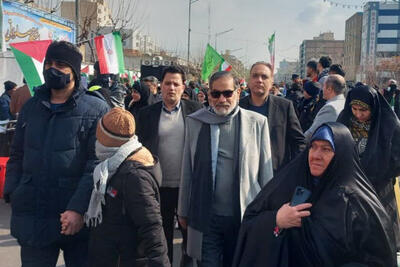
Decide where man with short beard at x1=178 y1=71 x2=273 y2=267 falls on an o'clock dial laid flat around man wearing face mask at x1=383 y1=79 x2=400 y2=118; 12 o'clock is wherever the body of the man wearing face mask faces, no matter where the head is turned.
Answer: The man with short beard is roughly at 12 o'clock from the man wearing face mask.

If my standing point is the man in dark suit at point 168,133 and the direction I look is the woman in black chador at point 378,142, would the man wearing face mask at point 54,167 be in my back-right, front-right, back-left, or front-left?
back-right

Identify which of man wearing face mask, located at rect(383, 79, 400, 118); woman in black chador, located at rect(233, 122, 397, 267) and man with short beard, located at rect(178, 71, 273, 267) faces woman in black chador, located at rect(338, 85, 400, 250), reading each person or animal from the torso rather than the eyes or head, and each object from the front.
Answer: the man wearing face mask

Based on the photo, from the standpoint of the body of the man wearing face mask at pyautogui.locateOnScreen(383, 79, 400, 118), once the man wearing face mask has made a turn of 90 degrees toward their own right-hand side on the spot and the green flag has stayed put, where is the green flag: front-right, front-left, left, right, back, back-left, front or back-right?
front-left

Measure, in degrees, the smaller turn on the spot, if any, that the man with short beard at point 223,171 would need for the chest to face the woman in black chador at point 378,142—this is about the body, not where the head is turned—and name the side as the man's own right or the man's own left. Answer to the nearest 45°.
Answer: approximately 135° to the man's own left

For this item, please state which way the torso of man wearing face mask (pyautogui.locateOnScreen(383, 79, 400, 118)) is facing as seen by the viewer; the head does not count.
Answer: toward the camera

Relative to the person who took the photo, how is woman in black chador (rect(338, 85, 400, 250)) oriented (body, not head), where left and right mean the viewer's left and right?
facing the viewer and to the left of the viewer

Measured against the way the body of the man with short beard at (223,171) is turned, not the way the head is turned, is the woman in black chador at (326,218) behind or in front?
in front

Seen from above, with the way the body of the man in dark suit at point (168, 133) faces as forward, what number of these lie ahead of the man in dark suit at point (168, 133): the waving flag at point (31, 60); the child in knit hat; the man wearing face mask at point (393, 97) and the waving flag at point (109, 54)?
1

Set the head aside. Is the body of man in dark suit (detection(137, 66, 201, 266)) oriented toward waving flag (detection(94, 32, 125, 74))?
no

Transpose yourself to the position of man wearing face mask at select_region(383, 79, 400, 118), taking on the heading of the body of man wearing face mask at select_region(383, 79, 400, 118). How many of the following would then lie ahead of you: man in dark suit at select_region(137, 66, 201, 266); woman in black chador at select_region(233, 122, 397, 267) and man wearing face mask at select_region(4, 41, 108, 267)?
3

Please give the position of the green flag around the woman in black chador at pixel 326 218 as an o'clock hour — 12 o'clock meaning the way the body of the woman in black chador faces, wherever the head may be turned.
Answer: The green flag is roughly at 4 o'clock from the woman in black chador.

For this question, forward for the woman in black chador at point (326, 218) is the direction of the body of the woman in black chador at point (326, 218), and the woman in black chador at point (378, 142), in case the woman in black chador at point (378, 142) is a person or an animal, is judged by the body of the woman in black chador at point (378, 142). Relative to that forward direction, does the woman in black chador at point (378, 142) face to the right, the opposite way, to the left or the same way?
the same way

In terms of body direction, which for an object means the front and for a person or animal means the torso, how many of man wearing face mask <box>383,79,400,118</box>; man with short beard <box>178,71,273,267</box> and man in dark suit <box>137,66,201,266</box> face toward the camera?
3

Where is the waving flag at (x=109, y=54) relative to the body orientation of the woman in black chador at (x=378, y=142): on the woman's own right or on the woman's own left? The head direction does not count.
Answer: on the woman's own right

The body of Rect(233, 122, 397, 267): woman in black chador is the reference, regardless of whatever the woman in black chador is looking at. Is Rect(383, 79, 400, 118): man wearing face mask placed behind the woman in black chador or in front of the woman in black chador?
behind

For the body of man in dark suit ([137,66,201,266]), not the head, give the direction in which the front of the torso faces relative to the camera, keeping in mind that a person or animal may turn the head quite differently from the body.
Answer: toward the camera
